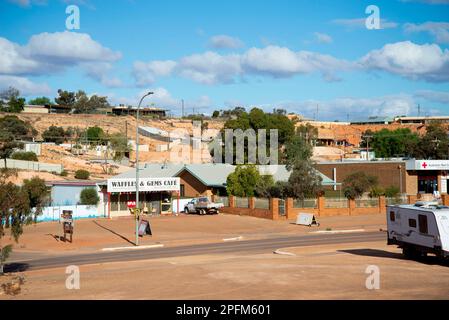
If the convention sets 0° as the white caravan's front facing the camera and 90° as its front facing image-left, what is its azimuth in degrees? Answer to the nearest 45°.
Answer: approximately 315°

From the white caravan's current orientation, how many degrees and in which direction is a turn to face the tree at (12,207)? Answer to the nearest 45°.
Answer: approximately 135° to its right
